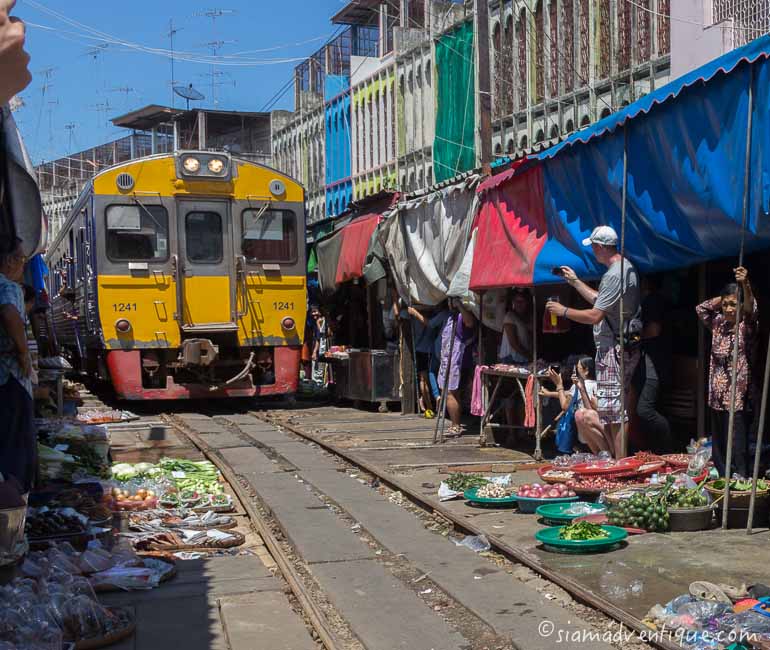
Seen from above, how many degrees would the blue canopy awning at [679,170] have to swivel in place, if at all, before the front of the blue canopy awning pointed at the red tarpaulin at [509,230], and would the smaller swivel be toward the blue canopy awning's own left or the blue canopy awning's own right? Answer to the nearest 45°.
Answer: approximately 90° to the blue canopy awning's own right

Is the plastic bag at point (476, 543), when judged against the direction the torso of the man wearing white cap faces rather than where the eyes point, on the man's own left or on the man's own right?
on the man's own left

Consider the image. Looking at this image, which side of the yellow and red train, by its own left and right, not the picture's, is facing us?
front

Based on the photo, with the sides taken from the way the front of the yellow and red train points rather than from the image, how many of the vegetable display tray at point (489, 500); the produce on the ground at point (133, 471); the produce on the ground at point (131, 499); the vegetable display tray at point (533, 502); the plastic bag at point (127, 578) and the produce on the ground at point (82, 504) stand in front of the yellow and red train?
6

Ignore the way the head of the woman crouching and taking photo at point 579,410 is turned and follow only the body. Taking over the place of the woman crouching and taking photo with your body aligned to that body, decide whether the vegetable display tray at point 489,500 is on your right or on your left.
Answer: on your left

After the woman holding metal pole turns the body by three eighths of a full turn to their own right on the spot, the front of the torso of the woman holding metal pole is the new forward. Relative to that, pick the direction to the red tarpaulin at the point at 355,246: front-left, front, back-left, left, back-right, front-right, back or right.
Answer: front

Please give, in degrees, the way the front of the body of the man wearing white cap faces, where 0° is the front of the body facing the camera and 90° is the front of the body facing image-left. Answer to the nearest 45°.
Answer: approximately 90°

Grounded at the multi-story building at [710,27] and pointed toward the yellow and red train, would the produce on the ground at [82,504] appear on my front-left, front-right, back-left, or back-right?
front-left

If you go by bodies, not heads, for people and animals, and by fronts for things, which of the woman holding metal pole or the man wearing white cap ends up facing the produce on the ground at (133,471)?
the man wearing white cap

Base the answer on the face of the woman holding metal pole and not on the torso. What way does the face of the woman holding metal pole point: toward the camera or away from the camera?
toward the camera

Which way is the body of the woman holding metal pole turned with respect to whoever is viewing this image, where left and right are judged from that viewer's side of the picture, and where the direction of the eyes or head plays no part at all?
facing the viewer

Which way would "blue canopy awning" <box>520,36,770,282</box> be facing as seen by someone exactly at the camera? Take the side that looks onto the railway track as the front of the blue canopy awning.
facing the viewer and to the left of the viewer

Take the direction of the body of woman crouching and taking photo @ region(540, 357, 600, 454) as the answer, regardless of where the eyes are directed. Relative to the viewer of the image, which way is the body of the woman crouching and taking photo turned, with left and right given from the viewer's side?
facing to the left of the viewer

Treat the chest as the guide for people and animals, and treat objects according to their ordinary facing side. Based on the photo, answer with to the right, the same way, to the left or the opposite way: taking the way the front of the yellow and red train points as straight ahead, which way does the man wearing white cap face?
to the right

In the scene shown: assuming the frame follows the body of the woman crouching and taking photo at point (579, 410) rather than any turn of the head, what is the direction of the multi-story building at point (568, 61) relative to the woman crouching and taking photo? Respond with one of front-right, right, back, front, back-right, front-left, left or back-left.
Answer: right

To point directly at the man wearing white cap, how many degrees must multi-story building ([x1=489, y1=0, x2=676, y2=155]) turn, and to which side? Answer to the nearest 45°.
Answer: approximately 45° to its left

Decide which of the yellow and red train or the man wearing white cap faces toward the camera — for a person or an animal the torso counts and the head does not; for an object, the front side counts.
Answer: the yellow and red train

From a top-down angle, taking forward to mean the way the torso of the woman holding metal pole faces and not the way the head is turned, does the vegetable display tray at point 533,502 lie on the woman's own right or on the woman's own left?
on the woman's own right

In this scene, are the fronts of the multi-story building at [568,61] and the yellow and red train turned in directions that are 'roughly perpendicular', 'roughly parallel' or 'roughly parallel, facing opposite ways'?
roughly perpendicular

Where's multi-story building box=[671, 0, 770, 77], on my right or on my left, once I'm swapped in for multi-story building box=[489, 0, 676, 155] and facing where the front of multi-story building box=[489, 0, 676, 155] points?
on my left
